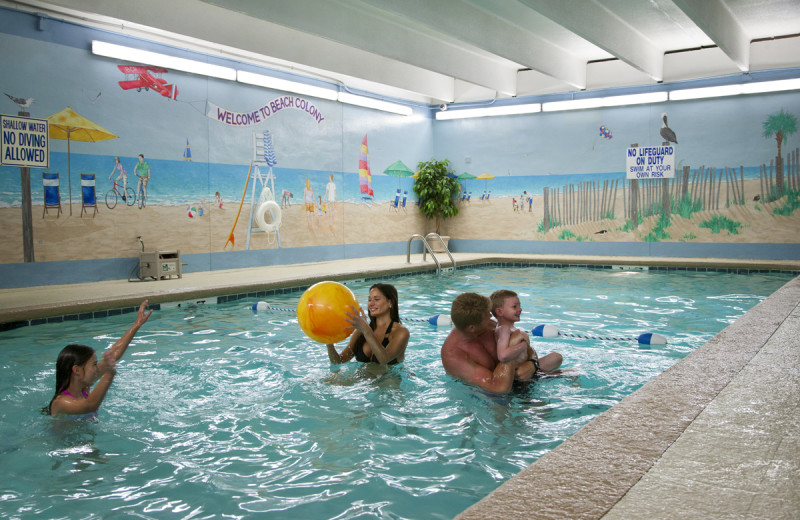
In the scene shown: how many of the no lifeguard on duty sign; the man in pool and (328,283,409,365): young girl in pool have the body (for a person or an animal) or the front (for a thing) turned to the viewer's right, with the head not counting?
1

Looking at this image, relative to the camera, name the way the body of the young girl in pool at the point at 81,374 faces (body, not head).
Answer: to the viewer's right

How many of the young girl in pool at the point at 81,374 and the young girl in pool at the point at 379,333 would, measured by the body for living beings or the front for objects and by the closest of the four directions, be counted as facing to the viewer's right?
1

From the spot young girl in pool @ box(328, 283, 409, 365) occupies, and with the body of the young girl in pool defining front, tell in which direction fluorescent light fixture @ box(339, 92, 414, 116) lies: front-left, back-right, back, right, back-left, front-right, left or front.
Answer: back-right

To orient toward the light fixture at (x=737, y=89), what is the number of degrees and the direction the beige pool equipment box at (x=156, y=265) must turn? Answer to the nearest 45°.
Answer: approximately 45° to its left

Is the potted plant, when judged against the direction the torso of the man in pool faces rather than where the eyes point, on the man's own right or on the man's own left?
on the man's own left

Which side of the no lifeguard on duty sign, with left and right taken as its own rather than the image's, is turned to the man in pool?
front

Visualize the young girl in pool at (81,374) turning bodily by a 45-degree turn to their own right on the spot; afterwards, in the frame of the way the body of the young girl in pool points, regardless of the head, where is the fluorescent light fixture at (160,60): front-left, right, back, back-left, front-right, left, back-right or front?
back-left

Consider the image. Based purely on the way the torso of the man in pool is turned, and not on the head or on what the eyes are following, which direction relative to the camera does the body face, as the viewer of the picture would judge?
to the viewer's right

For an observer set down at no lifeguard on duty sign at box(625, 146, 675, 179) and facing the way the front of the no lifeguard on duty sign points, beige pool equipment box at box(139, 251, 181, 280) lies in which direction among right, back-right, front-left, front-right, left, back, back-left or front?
front-right

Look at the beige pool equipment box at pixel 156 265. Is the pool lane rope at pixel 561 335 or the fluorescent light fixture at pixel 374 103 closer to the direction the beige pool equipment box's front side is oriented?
the pool lane rope

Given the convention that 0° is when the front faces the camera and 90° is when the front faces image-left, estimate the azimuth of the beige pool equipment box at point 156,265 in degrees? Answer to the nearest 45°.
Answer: approximately 315°

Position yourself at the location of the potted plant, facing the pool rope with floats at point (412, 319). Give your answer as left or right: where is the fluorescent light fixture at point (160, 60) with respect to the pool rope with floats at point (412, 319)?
right
